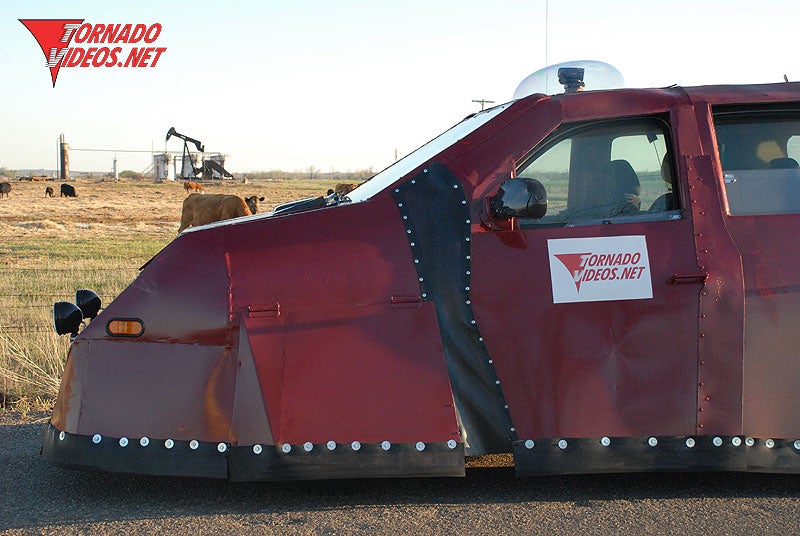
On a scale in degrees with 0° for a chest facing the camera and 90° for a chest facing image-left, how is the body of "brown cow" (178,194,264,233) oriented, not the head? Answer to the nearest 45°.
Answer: approximately 270°
